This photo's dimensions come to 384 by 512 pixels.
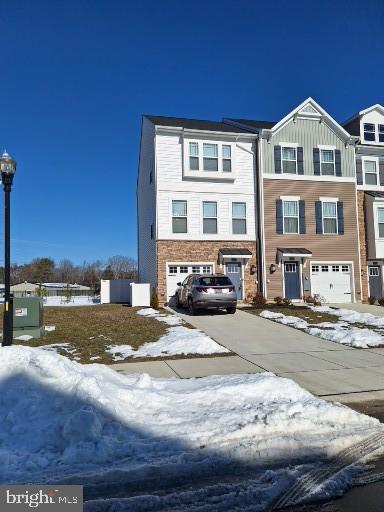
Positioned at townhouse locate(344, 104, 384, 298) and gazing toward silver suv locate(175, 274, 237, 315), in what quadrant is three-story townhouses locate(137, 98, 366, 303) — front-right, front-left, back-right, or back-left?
front-right

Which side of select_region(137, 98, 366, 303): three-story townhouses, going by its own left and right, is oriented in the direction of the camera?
front

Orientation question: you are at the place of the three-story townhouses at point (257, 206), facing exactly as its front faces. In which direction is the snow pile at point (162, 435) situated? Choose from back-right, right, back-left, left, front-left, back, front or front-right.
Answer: front

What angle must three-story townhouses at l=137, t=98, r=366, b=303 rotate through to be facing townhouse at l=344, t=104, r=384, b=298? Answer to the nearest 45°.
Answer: approximately 90° to its left

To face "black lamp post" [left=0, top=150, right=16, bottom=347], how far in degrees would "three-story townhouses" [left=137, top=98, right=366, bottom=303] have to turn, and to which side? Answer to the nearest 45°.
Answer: approximately 45° to its right

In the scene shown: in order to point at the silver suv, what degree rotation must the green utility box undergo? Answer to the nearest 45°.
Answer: approximately 90° to its left

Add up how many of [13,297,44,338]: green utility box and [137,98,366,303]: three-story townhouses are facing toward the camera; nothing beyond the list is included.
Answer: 2

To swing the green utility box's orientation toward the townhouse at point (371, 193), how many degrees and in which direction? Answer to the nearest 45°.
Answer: approximately 90° to its left

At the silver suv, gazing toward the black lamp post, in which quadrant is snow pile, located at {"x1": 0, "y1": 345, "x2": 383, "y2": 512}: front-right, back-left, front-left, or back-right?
front-left

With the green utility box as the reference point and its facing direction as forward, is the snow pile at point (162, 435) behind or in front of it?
in front

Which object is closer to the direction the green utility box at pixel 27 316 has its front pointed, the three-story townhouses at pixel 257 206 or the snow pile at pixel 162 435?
the snow pile

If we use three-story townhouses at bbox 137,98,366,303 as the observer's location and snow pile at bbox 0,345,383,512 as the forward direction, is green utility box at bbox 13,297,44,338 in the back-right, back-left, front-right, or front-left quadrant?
front-right
